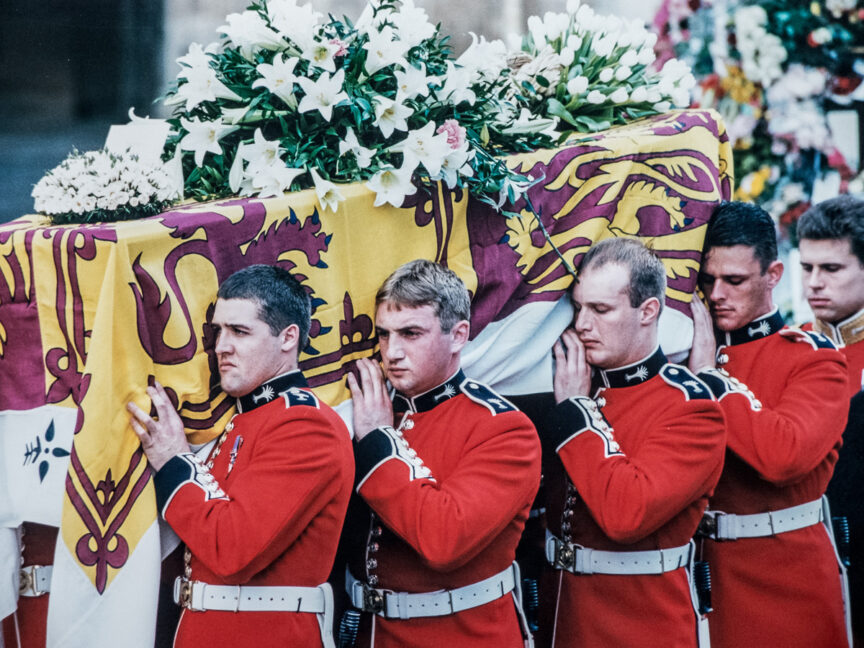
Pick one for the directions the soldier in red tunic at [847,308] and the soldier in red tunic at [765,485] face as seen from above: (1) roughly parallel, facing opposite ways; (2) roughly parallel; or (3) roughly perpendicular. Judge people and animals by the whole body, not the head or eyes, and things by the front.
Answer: roughly parallel

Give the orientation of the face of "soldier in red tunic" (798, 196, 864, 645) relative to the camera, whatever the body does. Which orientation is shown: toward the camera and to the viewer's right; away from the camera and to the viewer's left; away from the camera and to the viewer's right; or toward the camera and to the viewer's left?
toward the camera and to the viewer's left

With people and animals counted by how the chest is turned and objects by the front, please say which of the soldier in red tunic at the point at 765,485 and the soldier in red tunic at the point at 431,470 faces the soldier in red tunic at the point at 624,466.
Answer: the soldier in red tunic at the point at 765,485

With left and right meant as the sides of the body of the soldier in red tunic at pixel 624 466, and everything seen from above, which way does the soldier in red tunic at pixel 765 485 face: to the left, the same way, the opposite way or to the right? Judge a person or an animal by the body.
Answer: the same way

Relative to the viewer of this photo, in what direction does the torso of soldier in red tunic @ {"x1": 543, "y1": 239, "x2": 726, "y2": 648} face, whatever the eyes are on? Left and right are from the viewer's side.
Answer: facing the viewer and to the left of the viewer

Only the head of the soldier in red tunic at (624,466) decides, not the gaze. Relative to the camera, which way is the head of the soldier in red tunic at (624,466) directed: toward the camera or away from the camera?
toward the camera

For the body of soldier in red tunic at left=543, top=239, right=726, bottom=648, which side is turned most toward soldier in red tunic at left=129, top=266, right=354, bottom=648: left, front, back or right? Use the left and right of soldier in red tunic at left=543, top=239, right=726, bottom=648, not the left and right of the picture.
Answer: front

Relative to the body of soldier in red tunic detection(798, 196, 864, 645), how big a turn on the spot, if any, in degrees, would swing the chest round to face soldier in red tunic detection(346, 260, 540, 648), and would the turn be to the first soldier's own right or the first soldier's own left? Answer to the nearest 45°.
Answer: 0° — they already face them

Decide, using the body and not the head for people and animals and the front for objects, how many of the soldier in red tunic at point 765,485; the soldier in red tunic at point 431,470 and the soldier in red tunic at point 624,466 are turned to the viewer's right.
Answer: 0

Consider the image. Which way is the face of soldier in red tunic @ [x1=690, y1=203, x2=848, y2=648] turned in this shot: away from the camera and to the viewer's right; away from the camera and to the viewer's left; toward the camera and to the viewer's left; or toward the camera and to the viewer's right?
toward the camera and to the viewer's left

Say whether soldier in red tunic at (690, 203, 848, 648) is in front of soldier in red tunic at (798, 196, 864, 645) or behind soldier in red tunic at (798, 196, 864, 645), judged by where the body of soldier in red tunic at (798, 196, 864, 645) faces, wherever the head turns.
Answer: in front

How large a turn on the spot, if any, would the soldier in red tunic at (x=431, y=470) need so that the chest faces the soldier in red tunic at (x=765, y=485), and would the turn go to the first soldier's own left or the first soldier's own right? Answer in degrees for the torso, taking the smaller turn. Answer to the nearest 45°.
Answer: approximately 180°

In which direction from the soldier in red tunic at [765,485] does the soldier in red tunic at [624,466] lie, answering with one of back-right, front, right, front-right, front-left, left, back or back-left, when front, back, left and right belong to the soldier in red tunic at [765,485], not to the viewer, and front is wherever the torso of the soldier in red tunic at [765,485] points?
front

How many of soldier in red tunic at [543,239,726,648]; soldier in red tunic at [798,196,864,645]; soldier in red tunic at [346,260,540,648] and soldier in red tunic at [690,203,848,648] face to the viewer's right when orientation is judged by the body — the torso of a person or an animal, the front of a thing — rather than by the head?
0

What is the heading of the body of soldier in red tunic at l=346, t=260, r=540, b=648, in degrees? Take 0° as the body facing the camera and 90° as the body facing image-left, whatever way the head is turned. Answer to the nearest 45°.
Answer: approximately 45°
